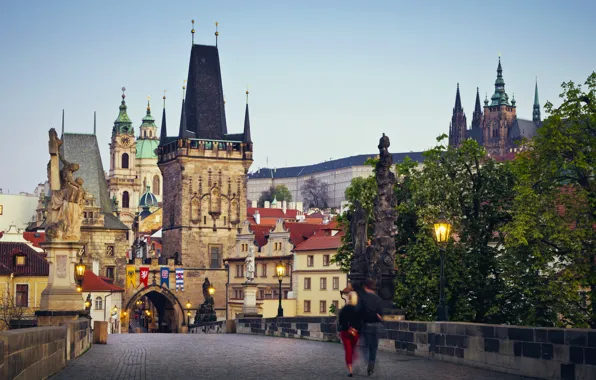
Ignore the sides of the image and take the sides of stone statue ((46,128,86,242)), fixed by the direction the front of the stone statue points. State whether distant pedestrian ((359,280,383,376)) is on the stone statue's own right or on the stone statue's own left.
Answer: on the stone statue's own right

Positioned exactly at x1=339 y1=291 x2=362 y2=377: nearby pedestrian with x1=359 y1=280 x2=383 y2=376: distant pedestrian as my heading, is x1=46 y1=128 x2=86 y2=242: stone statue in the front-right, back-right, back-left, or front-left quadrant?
back-left

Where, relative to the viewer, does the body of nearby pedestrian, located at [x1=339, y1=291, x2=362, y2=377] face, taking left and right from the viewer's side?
facing away from the viewer

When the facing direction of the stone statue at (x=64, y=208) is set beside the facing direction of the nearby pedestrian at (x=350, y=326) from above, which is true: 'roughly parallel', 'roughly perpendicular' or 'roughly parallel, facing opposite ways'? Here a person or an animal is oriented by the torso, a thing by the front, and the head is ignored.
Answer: roughly perpendicular

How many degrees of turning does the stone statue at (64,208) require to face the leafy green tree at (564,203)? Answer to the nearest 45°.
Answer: approximately 45° to its left

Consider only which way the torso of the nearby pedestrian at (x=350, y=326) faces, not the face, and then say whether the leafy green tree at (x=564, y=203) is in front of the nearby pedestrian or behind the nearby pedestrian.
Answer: in front

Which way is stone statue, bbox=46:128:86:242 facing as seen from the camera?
to the viewer's right
